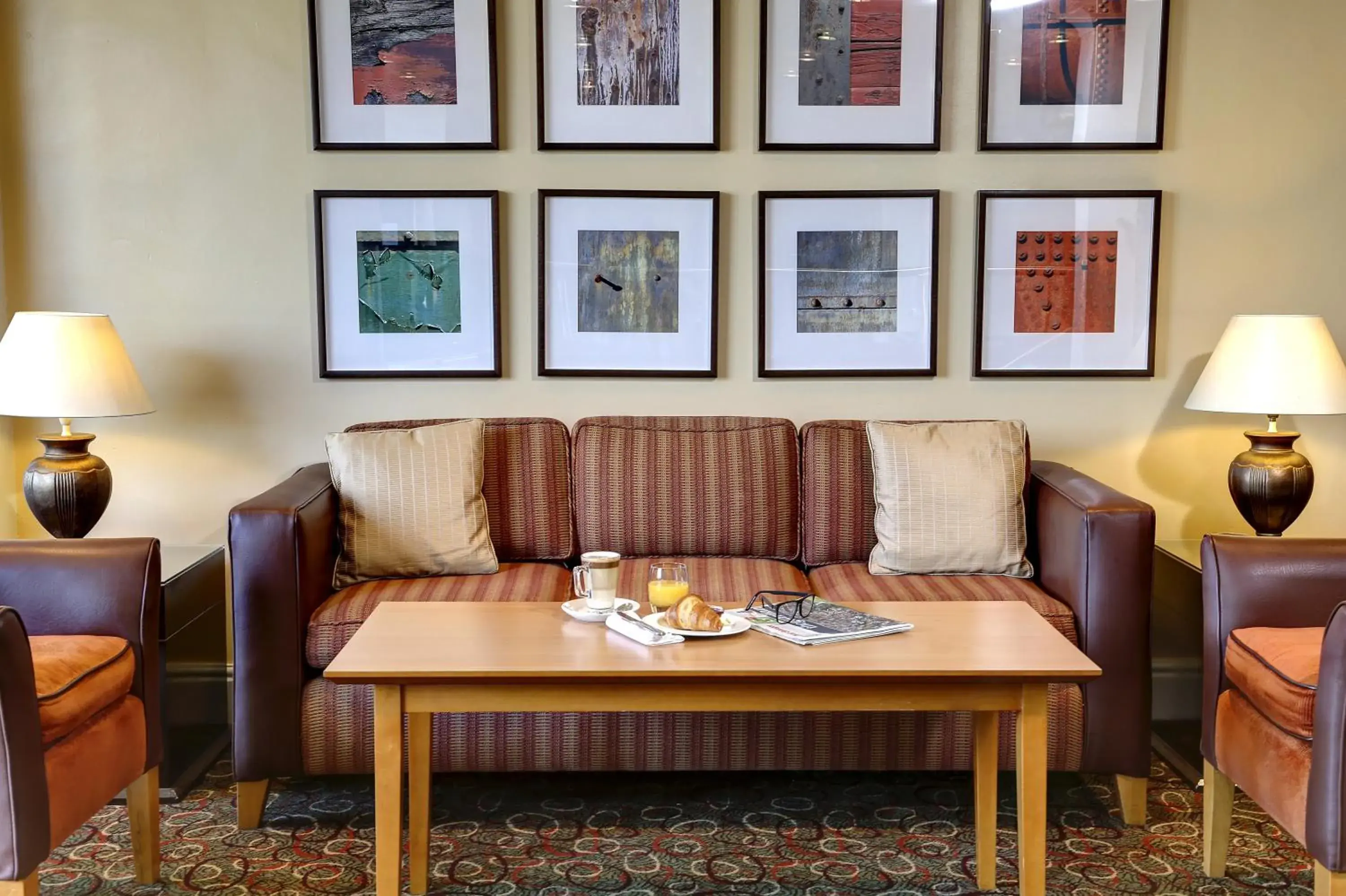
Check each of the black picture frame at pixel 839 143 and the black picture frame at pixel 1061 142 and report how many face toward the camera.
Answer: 2

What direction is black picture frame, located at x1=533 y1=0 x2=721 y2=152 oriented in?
toward the camera

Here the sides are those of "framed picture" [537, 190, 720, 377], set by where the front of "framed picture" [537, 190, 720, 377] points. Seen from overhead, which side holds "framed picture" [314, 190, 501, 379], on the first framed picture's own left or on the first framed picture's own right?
on the first framed picture's own right

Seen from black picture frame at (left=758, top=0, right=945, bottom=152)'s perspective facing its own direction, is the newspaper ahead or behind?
ahead

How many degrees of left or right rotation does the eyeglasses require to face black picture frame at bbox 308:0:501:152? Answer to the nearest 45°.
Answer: approximately 180°

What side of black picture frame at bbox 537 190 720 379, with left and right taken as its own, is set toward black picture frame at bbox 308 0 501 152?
right

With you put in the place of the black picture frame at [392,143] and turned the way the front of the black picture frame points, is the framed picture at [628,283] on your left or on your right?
on your left

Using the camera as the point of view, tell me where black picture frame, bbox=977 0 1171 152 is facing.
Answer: facing the viewer

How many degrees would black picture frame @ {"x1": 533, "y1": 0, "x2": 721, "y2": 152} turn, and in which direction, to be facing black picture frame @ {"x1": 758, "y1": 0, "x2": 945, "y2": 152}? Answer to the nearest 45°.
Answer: approximately 90° to its left

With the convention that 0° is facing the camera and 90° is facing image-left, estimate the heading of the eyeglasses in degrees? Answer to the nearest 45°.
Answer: approximately 315°

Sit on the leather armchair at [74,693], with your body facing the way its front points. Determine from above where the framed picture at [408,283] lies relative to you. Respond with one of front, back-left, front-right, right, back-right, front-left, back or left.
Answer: left

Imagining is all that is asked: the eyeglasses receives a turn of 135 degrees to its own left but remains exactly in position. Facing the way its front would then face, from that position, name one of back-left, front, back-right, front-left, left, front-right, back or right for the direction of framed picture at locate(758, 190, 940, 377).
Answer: front

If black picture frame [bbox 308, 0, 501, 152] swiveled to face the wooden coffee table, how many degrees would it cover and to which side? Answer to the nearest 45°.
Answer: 0° — it already faces it

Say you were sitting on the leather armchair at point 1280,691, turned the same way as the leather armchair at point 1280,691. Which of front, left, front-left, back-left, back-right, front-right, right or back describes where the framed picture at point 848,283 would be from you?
right

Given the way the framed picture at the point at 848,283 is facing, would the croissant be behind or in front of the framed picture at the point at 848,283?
in front
